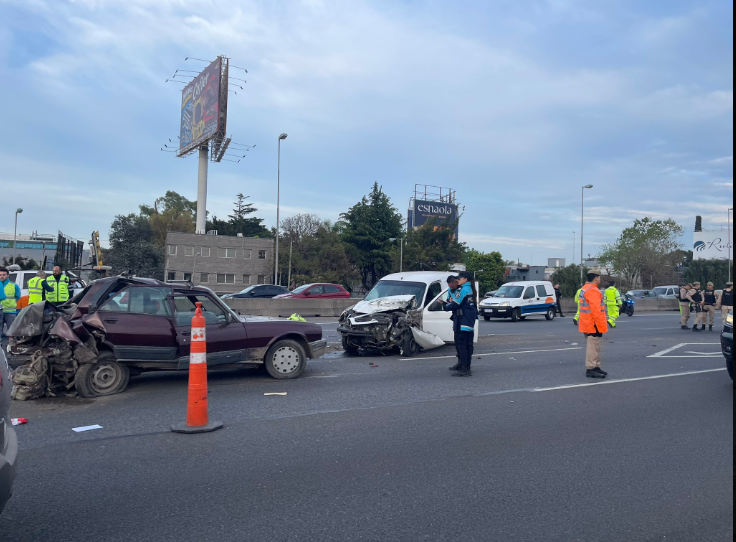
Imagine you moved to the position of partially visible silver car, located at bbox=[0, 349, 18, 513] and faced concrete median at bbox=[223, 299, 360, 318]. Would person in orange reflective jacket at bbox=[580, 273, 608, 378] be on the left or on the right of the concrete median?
right

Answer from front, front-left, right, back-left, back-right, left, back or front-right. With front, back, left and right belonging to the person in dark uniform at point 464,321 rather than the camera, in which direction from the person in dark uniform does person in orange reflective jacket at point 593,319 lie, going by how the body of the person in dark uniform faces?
back

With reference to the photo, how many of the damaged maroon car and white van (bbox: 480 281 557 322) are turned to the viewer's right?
1

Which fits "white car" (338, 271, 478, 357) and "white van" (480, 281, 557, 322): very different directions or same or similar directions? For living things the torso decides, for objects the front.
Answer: same or similar directions

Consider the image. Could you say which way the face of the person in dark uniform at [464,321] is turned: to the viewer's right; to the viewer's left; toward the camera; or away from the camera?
to the viewer's left

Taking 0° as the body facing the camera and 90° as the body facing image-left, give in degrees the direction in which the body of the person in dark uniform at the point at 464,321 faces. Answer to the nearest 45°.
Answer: approximately 90°

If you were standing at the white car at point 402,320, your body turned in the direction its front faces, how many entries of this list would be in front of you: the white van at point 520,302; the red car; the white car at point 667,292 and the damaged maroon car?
1

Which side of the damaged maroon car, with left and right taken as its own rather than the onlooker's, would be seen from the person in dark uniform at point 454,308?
front

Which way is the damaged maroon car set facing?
to the viewer's right

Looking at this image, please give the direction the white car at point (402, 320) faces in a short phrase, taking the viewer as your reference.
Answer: facing the viewer and to the left of the viewer

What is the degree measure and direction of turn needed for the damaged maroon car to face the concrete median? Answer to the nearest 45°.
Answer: approximately 90° to its left

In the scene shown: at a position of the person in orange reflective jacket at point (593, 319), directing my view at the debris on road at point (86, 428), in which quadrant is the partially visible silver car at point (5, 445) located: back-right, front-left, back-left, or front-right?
front-left
